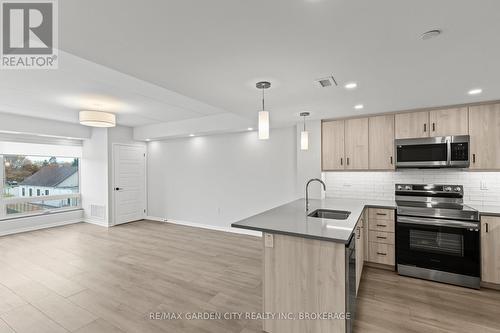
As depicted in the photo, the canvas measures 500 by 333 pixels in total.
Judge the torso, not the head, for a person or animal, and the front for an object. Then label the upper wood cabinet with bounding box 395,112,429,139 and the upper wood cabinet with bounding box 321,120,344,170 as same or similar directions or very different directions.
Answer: same or similar directions

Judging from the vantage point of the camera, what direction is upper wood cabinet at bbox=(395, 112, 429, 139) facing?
facing the viewer

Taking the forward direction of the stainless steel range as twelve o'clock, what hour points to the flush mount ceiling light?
The flush mount ceiling light is roughly at 2 o'clock from the stainless steel range.

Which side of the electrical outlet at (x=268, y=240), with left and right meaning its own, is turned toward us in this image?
front

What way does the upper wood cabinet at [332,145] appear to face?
toward the camera

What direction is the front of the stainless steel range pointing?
toward the camera

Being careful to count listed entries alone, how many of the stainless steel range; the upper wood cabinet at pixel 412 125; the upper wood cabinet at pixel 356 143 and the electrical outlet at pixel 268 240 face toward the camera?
4

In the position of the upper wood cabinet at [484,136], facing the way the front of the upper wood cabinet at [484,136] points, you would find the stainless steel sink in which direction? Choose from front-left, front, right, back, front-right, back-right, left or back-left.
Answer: front-right

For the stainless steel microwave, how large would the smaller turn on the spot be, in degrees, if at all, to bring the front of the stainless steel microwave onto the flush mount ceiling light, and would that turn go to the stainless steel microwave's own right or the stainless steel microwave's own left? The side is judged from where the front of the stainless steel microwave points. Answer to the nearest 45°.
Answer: approximately 45° to the stainless steel microwave's own right

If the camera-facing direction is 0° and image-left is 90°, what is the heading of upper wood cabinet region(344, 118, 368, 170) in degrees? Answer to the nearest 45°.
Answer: approximately 0°

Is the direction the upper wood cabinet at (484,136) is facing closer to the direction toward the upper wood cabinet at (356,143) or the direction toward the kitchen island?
the kitchen island

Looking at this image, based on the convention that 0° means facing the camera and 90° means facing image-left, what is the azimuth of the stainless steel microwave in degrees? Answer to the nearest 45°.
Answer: approximately 0°

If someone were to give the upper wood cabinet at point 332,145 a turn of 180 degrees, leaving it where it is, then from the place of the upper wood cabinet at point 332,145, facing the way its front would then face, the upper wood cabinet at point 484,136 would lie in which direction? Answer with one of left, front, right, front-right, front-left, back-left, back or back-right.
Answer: right

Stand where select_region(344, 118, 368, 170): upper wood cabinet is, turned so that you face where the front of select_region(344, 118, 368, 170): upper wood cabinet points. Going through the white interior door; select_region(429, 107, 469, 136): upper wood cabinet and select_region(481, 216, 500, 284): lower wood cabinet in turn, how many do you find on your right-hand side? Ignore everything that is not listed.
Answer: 1

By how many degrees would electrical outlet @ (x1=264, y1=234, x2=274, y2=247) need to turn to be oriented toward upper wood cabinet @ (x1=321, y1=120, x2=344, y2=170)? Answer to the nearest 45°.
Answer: approximately 135° to its left
